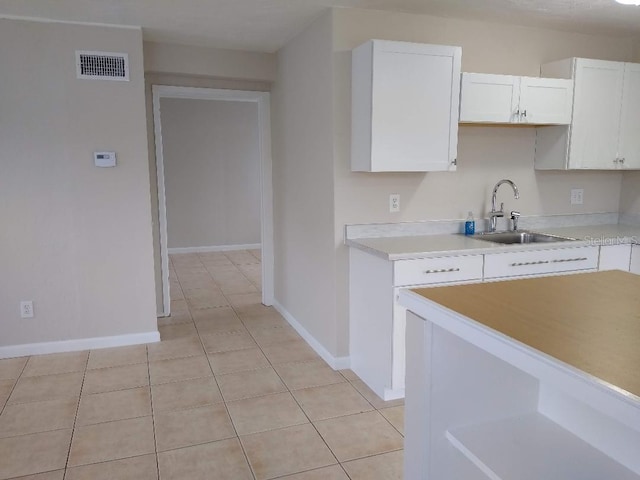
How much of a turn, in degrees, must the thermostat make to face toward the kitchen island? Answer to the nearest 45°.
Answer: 0° — it already faces it

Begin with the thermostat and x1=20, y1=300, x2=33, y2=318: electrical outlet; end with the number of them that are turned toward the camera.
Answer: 2

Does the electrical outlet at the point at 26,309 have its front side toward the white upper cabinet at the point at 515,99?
no

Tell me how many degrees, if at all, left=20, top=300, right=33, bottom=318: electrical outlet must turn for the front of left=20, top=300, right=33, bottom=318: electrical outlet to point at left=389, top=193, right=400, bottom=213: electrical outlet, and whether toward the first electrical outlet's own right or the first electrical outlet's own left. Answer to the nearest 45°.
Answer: approximately 45° to the first electrical outlet's own left

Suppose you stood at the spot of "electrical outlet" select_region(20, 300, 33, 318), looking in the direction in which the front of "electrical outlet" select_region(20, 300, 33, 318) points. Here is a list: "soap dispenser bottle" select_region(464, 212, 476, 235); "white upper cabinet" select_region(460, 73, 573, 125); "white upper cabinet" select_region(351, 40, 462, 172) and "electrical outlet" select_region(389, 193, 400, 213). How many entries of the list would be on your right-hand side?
0

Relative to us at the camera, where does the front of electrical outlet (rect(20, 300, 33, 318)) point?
facing the viewer

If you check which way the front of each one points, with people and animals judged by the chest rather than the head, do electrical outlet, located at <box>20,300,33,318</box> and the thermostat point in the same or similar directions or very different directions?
same or similar directions

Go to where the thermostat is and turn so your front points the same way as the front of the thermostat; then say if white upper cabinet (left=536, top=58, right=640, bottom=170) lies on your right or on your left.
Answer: on your left

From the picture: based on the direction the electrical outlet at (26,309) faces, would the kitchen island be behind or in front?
in front

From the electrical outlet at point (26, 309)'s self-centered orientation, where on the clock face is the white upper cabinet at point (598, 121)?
The white upper cabinet is roughly at 10 o'clock from the electrical outlet.

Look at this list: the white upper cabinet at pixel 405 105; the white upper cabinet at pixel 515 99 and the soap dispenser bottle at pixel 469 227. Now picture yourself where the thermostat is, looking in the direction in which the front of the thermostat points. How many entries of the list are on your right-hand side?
0

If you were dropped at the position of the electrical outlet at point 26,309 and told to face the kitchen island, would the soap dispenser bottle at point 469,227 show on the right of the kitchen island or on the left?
left

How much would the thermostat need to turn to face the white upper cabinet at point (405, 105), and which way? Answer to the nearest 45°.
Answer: approximately 45° to its left

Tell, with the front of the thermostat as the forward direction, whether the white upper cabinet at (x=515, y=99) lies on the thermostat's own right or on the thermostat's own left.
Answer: on the thermostat's own left
